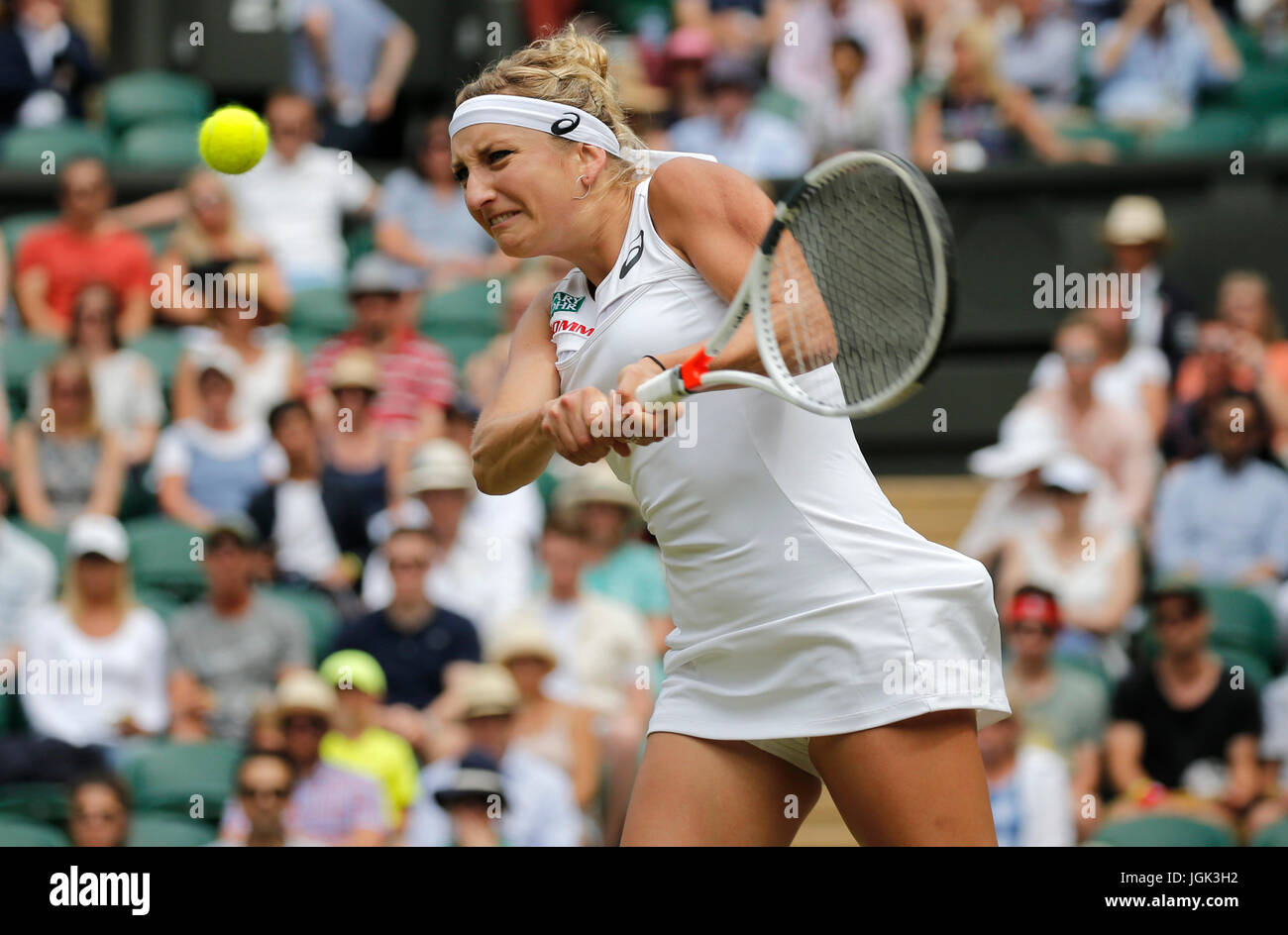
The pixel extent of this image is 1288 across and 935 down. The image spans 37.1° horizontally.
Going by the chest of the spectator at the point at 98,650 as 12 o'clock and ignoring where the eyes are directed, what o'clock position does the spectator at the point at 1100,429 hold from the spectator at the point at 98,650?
the spectator at the point at 1100,429 is roughly at 9 o'clock from the spectator at the point at 98,650.

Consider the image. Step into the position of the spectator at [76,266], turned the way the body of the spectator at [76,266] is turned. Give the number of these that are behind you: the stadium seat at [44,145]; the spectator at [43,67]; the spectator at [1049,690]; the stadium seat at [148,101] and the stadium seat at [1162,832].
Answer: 3

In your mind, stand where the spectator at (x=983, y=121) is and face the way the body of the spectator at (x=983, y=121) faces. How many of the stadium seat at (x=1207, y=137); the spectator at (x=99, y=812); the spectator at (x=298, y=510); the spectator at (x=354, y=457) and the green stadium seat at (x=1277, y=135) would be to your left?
2

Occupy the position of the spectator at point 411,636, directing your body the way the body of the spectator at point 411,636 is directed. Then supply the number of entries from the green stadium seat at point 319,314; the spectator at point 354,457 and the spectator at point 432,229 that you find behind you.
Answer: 3

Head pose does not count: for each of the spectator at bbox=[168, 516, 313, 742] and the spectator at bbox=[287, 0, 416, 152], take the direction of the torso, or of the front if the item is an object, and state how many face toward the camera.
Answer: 2

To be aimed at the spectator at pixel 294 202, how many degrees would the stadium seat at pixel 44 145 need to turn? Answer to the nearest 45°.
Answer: approximately 45° to its left

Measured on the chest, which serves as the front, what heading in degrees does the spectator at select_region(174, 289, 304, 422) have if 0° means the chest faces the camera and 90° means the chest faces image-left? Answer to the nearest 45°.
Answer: approximately 0°

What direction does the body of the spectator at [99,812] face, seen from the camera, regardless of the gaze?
toward the camera

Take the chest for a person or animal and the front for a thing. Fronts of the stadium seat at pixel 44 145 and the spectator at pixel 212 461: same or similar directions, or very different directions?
same or similar directions

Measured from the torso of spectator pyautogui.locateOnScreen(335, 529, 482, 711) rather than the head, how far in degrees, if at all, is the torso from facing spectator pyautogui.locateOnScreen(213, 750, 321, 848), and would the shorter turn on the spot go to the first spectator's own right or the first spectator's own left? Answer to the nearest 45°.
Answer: approximately 45° to the first spectator's own right

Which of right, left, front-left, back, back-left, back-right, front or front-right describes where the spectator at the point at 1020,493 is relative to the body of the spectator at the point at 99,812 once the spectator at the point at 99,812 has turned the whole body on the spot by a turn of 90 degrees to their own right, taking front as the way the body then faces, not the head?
back

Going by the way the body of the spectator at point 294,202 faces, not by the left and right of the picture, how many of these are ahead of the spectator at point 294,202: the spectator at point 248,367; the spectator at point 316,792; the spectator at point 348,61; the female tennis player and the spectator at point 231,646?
4

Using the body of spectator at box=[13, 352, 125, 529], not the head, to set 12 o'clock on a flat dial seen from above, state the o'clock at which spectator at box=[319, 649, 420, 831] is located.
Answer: spectator at box=[319, 649, 420, 831] is roughly at 11 o'clock from spectator at box=[13, 352, 125, 529].

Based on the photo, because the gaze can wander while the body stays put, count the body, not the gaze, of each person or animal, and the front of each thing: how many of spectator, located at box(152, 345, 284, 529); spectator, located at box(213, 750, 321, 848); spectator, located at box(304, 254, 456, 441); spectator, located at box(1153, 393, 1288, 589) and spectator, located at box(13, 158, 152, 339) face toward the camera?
5

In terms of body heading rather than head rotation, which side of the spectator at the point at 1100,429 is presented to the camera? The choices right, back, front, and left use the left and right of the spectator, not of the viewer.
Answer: front

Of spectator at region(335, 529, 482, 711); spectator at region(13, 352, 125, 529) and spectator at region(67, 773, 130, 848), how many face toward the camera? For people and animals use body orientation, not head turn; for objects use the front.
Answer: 3

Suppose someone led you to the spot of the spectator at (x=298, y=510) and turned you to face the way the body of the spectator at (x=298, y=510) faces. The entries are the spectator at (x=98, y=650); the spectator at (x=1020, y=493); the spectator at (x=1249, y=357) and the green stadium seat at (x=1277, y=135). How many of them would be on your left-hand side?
3

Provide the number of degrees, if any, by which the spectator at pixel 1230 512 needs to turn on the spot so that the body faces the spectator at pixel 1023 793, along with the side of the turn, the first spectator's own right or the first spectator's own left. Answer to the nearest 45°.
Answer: approximately 45° to the first spectator's own right

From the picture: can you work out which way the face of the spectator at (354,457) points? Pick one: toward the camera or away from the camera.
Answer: toward the camera
